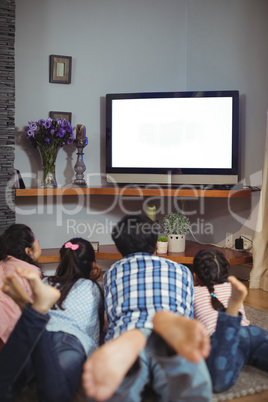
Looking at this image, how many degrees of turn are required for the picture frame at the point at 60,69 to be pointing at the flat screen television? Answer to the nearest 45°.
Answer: approximately 90° to its left

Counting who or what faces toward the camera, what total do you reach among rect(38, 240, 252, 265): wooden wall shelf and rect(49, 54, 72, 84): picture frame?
2

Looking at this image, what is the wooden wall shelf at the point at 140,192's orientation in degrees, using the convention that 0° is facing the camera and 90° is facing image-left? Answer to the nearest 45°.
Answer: approximately 0°

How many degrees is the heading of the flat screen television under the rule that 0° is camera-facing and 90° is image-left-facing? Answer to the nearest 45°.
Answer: approximately 0°
